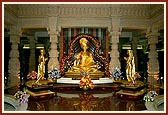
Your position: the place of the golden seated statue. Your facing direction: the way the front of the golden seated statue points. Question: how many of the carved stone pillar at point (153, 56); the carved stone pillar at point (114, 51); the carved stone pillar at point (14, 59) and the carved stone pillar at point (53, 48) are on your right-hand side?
2

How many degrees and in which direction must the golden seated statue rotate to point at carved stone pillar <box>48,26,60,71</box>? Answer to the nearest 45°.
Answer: approximately 90° to its right

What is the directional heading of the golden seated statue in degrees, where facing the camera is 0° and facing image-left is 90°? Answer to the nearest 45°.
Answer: approximately 0°

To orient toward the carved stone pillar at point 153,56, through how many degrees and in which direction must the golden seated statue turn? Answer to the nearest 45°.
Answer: approximately 90° to its left

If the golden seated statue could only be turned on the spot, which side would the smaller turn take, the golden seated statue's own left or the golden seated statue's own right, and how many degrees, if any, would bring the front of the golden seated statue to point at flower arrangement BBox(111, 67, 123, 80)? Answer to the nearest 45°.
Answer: approximately 45° to the golden seated statue's own left

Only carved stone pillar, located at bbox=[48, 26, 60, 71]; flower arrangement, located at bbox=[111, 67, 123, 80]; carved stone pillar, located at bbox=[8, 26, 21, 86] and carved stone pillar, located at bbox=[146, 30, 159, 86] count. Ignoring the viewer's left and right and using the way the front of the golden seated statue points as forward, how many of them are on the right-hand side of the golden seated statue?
2

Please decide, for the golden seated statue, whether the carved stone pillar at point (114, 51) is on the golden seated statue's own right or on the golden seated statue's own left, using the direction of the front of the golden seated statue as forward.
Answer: on the golden seated statue's own left
